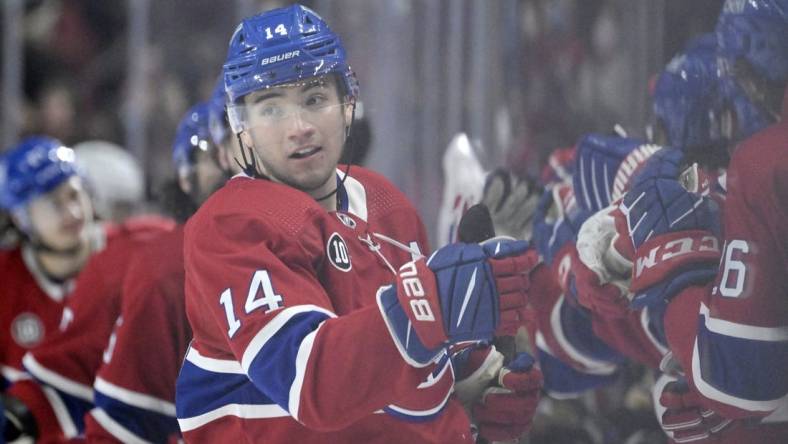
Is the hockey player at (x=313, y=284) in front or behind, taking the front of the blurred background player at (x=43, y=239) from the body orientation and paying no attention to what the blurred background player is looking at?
in front

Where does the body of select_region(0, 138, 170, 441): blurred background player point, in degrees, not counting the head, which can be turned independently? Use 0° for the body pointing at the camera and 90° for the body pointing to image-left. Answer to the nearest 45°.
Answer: approximately 315°

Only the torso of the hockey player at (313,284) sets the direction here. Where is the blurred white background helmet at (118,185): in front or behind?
behind

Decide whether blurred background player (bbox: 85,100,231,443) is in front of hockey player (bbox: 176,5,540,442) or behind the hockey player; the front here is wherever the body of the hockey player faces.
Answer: behind

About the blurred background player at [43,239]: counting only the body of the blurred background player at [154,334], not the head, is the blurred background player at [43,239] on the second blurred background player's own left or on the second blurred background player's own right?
on the second blurred background player's own left

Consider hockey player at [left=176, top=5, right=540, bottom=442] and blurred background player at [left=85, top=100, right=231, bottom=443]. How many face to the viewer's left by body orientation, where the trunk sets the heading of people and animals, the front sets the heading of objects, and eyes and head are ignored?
0

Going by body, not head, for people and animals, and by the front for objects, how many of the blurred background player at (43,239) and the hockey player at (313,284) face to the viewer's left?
0

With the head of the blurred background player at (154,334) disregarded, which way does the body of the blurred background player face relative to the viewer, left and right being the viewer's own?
facing to the right of the viewer

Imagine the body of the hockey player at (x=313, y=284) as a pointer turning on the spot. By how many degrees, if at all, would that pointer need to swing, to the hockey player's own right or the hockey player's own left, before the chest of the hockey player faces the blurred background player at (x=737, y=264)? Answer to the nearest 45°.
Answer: approximately 45° to the hockey player's own left
